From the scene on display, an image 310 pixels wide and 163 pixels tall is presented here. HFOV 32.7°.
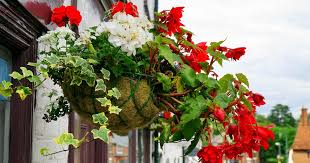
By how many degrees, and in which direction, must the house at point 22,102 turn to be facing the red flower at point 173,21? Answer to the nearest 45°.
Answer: approximately 45° to its left

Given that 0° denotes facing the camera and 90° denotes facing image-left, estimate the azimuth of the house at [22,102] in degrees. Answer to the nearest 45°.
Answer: approximately 315°

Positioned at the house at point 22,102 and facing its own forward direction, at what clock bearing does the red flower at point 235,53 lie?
The red flower is roughly at 11 o'clock from the house.

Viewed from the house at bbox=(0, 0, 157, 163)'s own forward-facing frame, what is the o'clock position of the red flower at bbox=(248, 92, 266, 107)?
The red flower is roughly at 11 o'clock from the house.
